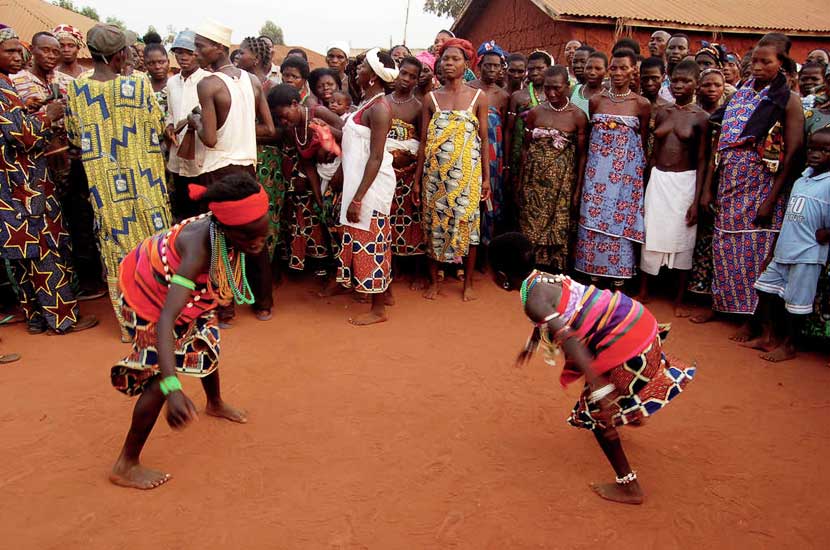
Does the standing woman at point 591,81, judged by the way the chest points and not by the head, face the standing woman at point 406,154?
no

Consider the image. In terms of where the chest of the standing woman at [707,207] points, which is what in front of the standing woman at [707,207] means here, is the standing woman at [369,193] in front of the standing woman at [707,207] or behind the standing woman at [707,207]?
in front

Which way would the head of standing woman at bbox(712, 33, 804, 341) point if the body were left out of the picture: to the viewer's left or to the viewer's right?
to the viewer's left

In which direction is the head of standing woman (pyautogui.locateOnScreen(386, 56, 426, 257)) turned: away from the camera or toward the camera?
toward the camera

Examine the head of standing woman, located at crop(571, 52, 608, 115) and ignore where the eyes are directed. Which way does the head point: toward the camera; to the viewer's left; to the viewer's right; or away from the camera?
toward the camera

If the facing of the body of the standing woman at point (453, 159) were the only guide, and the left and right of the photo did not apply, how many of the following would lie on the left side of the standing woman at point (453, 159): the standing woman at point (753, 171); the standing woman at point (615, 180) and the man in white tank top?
2

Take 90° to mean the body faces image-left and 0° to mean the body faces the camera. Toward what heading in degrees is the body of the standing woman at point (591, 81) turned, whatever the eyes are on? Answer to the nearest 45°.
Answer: approximately 0°

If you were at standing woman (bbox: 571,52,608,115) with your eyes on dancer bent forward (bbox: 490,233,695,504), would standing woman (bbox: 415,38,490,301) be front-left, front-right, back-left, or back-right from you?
front-right

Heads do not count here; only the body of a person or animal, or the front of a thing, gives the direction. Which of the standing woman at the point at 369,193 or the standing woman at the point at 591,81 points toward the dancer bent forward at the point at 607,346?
the standing woman at the point at 591,81

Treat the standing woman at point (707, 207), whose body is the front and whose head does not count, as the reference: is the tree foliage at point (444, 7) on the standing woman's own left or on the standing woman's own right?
on the standing woman's own right

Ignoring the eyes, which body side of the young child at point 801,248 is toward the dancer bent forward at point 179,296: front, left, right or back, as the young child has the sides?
front

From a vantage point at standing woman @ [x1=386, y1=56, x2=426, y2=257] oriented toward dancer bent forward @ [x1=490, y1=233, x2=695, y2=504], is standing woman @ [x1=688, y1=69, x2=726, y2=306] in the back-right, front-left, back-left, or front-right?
front-left

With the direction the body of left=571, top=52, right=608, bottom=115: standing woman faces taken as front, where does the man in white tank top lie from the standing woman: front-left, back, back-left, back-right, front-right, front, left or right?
front-right

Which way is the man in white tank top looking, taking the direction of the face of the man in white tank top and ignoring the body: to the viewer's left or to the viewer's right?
to the viewer's left

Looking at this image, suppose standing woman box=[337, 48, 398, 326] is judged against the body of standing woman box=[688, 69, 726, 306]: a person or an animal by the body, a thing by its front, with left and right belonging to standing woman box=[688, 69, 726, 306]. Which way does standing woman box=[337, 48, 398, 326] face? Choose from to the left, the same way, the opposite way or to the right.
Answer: the same way
